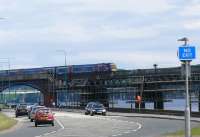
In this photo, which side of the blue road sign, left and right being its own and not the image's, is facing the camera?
front
